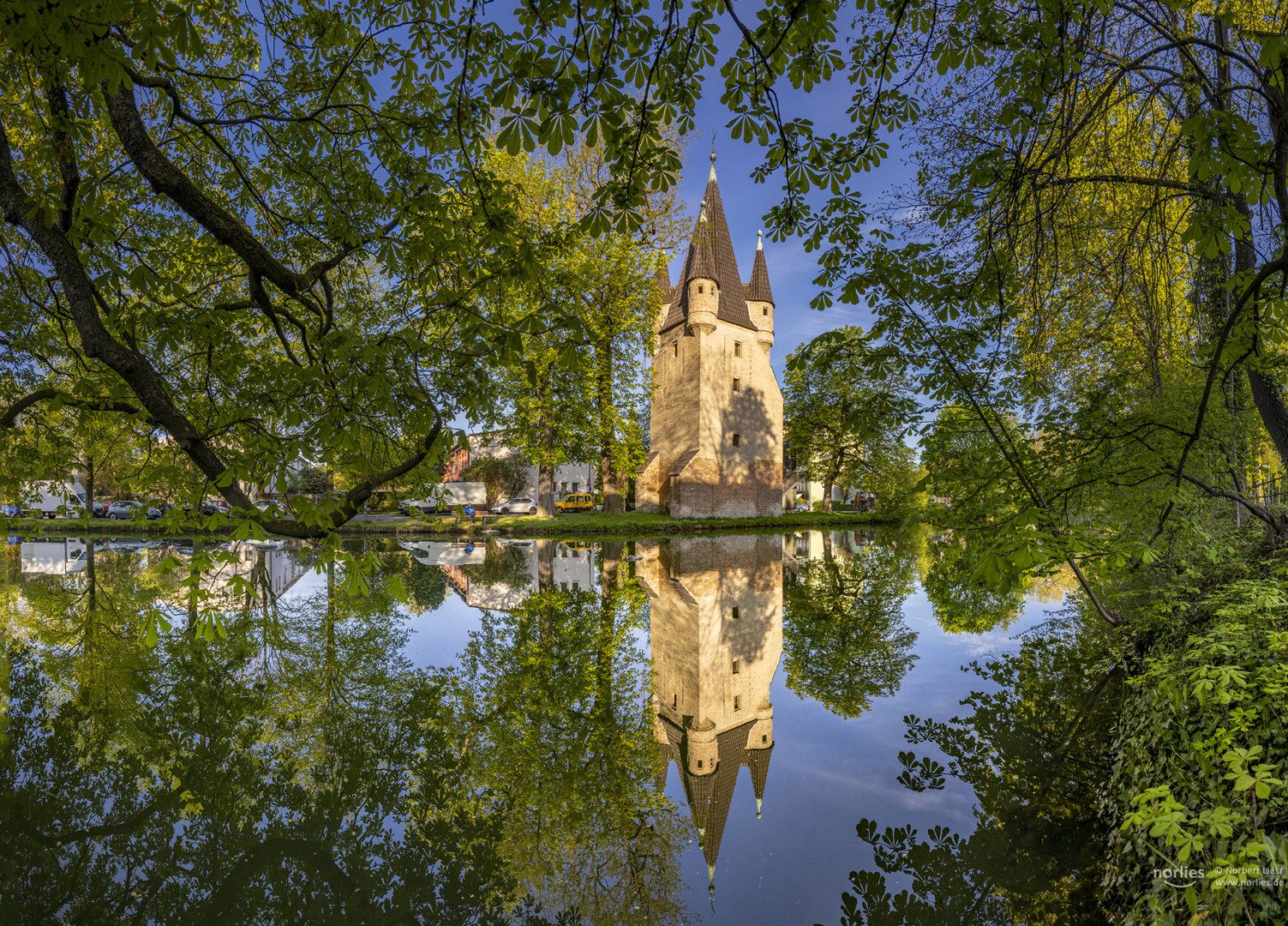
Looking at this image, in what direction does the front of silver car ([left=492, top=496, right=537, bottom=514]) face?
to the viewer's left

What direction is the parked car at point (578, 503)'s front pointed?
to the viewer's left

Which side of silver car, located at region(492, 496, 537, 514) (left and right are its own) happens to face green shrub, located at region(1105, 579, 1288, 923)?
left

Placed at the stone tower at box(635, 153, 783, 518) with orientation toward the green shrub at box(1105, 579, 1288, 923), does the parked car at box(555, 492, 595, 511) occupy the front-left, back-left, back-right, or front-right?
back-right

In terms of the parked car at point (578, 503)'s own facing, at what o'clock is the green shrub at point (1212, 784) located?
The green shrub is roughly at 9 o'clock from the parked car.

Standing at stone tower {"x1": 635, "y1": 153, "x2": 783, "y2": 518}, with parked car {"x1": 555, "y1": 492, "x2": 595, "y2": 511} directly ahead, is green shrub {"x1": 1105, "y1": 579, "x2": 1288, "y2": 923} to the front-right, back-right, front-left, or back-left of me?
back-left
